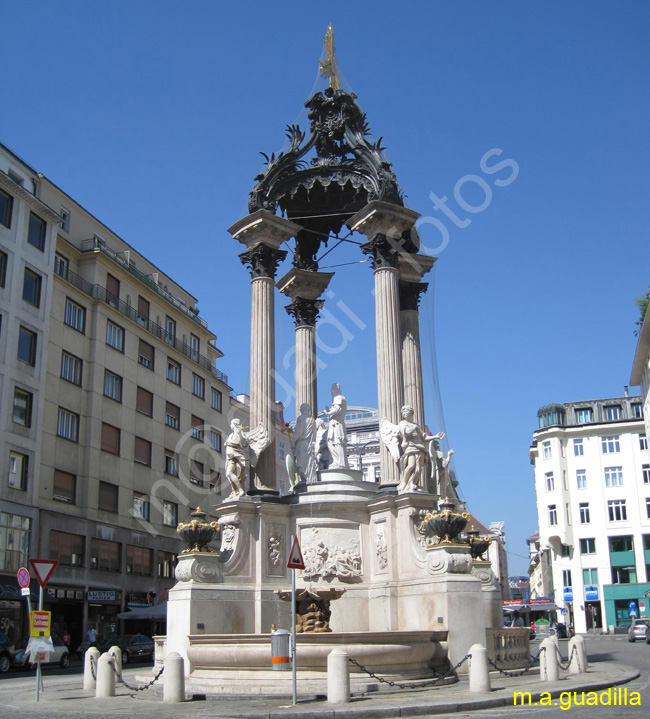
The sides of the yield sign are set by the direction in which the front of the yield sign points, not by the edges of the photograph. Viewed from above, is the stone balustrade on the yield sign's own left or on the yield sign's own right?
on the yield sign's own left

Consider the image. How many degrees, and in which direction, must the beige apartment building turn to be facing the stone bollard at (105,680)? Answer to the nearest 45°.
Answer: approximately 45° to its right

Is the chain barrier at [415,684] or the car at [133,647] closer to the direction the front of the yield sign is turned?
the chain barrier

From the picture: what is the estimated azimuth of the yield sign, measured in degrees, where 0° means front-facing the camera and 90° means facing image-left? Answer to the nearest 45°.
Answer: approximately 0°

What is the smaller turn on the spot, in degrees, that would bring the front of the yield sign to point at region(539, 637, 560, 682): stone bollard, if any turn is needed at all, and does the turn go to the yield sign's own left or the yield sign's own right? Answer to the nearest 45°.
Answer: approximately 90° to the yield sign's own left
